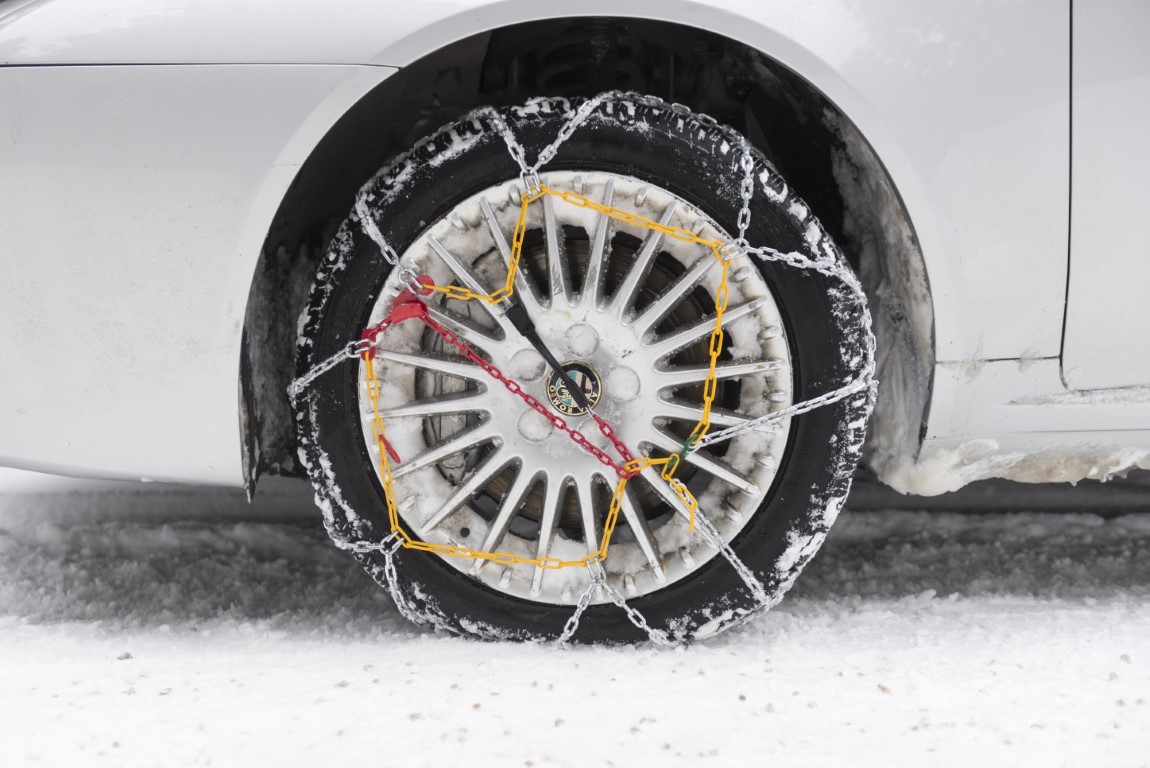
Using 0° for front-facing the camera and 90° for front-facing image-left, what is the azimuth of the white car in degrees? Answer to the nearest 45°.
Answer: approximately 90°
